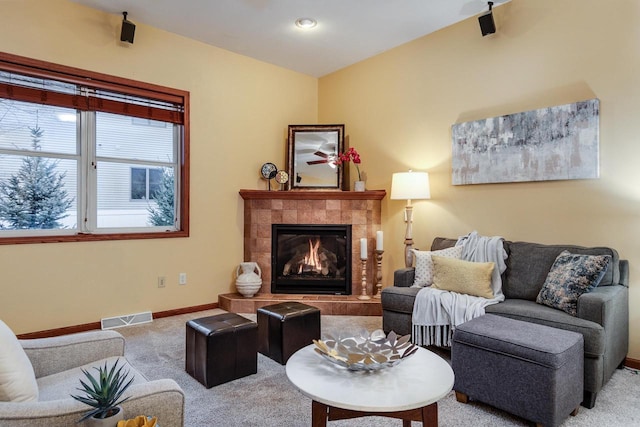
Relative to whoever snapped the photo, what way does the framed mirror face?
facing the viewer

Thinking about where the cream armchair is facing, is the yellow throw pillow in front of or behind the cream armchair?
in front

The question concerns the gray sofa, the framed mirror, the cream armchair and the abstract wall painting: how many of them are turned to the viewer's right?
1

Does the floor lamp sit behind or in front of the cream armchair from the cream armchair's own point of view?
in front

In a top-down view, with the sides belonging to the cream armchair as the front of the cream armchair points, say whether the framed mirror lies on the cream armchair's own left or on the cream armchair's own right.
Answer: on the cream armchair's own left

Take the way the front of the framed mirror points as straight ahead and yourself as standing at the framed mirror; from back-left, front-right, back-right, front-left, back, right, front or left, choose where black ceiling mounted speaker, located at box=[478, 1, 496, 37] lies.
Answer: front-left

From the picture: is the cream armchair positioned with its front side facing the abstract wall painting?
yes

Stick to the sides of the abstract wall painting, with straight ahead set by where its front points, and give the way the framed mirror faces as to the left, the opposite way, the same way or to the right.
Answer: to the left

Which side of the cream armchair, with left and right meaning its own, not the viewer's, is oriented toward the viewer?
right

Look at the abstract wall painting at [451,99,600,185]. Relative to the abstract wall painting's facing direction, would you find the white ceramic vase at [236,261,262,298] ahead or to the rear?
ahead

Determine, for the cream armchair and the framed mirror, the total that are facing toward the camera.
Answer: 1

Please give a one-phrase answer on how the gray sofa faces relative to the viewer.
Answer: facing the viewer and to the left of the viewer

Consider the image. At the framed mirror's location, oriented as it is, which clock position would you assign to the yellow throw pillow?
The yellow throw pillow is roughly at 11 o'clock from the framed mirror.
